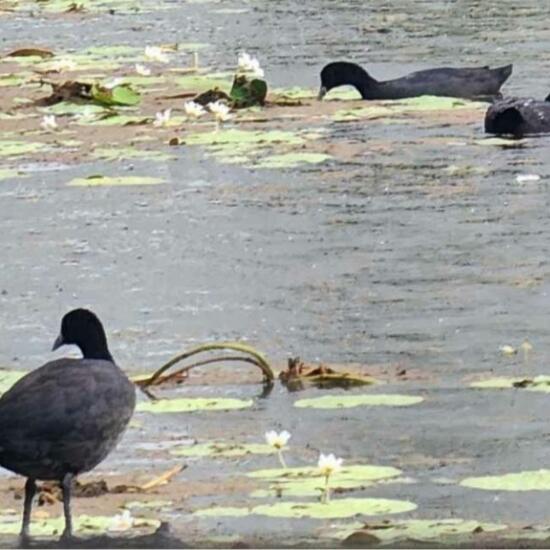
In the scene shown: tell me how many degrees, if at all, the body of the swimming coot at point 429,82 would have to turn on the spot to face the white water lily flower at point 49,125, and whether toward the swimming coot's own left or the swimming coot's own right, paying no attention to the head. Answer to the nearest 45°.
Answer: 0° — it already faces it

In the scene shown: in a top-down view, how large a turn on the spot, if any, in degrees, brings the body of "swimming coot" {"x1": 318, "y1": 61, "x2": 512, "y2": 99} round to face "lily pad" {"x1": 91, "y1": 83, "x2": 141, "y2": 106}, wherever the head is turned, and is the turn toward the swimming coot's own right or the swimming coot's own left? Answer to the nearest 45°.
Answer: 0° — it already faces it

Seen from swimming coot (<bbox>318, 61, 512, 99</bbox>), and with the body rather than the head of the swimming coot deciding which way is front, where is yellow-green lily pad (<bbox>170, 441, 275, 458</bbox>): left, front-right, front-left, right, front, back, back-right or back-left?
left

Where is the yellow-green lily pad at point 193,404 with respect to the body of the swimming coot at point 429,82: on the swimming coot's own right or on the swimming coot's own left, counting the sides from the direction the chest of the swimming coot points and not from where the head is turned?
on the swimming coot's own left

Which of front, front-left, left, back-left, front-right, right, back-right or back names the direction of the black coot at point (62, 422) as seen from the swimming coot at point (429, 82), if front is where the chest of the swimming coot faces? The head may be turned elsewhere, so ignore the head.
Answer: left

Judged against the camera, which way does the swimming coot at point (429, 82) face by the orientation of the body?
to the viewer's left

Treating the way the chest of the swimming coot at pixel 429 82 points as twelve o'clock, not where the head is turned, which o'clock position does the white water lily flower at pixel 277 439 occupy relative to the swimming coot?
The white water lily flower is roughly at 9 o'clock from the swimming coot.

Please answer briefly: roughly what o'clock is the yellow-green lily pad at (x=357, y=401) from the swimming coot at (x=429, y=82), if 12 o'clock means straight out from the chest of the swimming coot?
The yellow-green lily pad is roughly at 9 o'clock from the swimming coot.

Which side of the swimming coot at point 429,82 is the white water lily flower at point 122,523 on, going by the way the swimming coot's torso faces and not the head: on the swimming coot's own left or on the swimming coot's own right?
on the swimming coot's own left

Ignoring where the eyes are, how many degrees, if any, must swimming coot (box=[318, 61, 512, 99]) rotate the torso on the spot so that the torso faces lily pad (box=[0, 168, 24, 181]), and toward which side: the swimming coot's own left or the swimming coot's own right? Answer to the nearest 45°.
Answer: approximately 45° to the swimming coot's own left

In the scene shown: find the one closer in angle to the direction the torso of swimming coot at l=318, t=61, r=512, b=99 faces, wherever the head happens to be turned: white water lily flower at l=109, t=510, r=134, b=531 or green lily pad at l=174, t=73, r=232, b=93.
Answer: the green lily pad

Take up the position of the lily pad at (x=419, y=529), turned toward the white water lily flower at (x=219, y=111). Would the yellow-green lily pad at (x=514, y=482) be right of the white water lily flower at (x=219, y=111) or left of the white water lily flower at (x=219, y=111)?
right

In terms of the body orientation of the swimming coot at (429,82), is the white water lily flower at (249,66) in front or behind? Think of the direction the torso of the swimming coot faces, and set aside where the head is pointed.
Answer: in front
